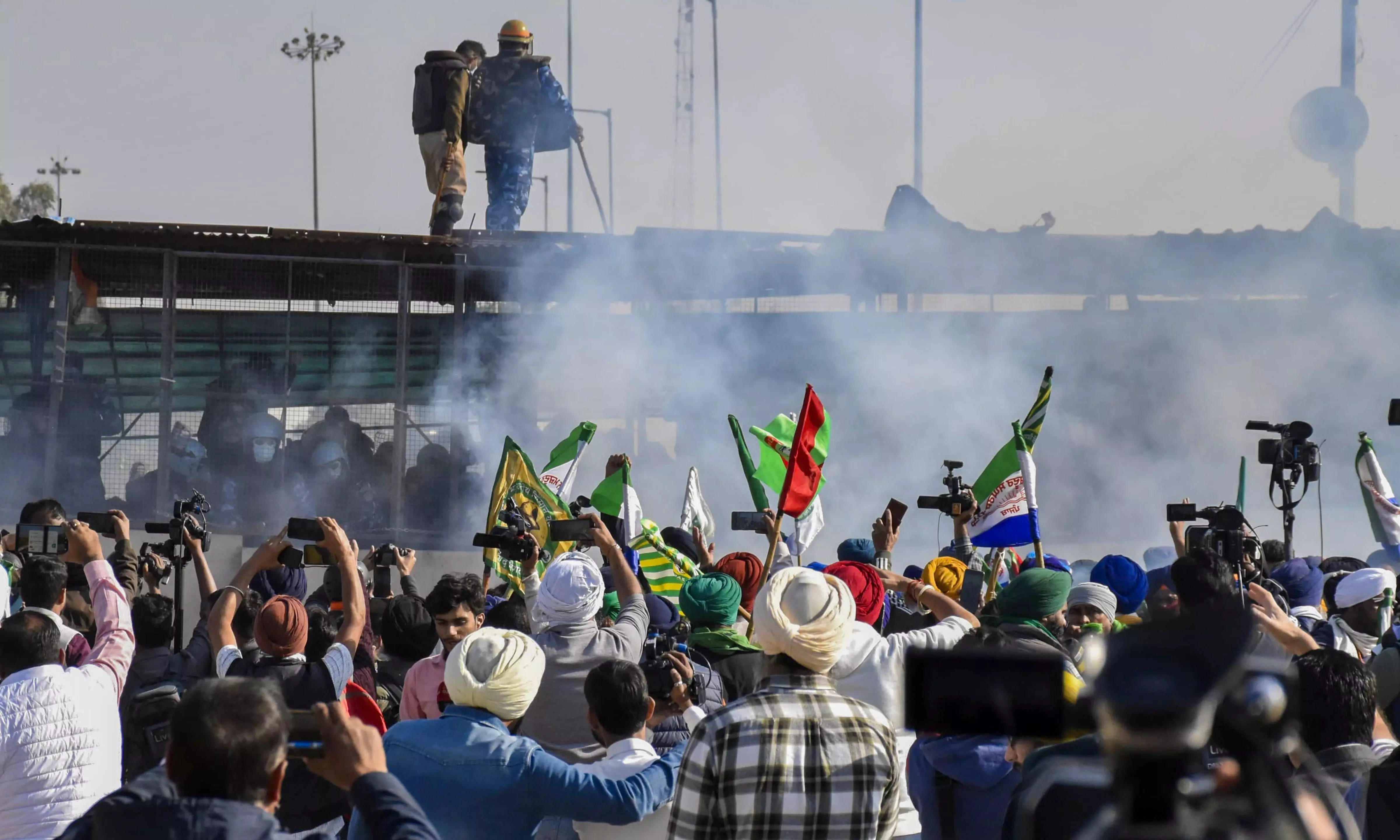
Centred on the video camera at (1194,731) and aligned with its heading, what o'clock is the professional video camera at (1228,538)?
The professional video camera is roughly at 12 o'clock from the video camera.

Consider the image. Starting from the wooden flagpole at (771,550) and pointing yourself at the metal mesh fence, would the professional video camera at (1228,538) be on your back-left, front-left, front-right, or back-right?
back-right

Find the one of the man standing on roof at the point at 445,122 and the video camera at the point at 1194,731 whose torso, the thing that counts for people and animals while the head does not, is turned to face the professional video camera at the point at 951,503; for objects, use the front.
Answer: the video camera

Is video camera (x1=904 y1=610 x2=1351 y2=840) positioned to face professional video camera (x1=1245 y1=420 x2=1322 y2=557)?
yes

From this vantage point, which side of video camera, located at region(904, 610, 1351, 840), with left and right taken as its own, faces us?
back

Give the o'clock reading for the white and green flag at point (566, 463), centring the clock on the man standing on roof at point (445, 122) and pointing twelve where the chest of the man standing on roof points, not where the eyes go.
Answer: The white and green flag is roughly at 4 o'clock from the man standing on roof.

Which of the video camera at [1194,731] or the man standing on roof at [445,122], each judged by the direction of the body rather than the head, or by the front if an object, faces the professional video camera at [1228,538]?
the video camera

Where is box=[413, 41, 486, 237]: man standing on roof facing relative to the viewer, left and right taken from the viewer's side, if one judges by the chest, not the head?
facing away from the viewer and to the right of the viewer

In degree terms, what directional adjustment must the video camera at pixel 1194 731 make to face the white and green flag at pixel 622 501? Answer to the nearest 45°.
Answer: approximately 45° to its left

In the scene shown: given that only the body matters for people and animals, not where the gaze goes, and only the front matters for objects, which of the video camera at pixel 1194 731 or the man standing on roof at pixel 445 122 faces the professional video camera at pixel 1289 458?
the video camera

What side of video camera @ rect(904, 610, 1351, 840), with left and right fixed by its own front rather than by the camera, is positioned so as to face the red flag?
front

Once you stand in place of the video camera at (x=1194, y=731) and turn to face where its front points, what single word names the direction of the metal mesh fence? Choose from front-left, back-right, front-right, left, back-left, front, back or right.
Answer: front-left

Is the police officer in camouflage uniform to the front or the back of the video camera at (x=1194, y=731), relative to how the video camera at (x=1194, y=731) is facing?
to the front

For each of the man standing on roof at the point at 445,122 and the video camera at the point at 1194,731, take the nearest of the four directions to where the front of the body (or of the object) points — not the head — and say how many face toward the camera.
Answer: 0
